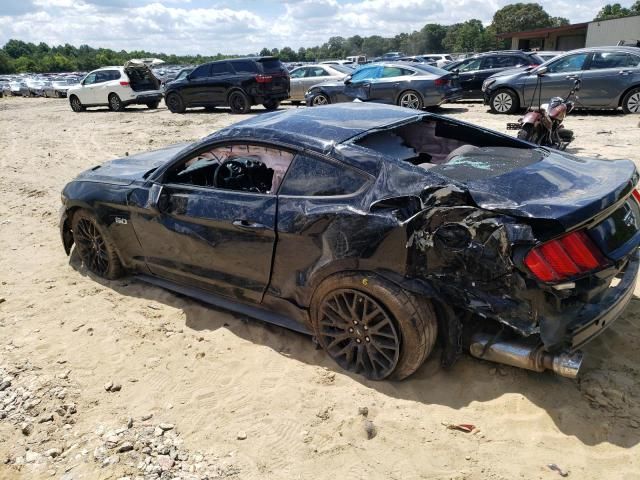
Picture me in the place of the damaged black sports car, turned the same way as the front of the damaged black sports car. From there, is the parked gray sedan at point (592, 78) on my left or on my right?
on my right

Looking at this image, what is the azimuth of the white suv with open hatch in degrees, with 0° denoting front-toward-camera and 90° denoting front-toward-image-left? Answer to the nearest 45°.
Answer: approximately 135°

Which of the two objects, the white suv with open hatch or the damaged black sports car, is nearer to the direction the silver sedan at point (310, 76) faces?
the white suv with open hatch

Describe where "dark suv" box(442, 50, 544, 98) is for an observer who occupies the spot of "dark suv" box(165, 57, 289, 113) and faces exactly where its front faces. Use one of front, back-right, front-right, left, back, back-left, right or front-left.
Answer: back-right

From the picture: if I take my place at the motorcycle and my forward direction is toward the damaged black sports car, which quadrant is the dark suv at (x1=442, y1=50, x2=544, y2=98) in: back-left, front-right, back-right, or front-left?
back-right

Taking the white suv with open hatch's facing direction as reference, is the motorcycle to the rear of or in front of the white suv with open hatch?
to the rear

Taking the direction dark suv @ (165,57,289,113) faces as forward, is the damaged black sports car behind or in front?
behind

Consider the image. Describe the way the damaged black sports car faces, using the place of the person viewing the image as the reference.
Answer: facing away from the viewer and to the left of the viewer

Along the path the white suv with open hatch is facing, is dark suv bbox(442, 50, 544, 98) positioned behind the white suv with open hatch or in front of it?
behind

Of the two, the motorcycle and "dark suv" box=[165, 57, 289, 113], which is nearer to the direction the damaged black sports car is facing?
the dark suv
